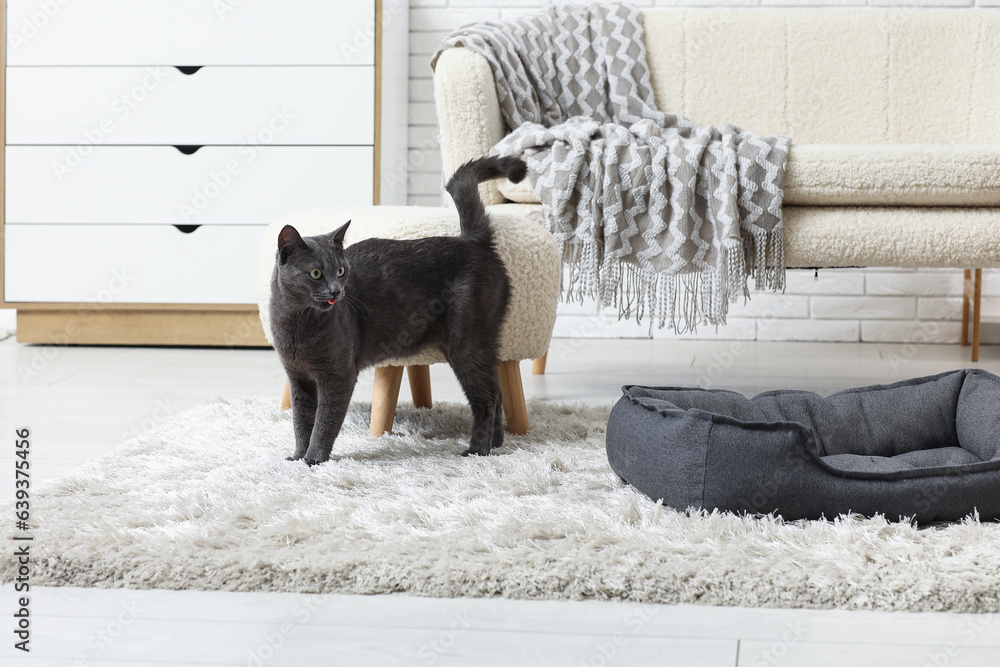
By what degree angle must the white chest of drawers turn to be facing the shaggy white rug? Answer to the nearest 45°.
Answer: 0° — it already faces it

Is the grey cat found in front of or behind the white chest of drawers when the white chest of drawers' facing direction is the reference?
in front

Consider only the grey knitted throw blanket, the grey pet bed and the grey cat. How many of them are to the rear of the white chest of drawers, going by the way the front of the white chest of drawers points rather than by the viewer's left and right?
0

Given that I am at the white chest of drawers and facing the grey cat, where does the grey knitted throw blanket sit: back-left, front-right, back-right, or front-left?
front-left

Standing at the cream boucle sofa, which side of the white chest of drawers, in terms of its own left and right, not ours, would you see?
left

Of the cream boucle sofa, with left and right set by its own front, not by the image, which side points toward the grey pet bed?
front

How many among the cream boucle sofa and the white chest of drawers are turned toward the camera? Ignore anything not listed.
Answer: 2

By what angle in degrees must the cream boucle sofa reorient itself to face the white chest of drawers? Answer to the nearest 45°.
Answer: approximately 90° to its right

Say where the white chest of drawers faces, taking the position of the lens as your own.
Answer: facing the viewer

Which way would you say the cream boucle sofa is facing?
toward the camera

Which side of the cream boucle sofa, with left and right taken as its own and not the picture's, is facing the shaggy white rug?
front

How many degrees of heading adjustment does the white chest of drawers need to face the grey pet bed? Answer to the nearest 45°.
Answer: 0° — it already faces it
